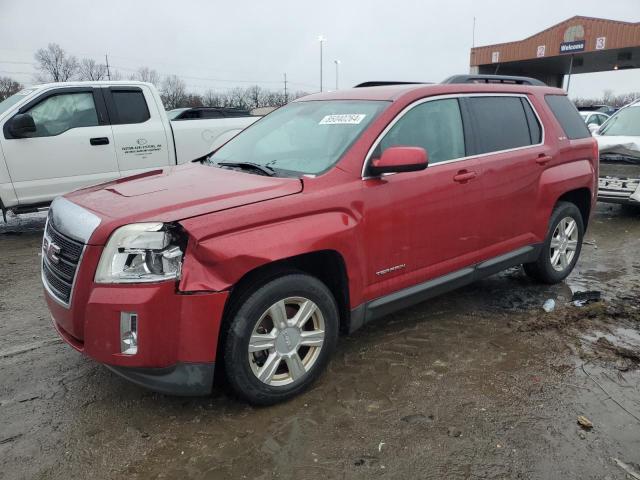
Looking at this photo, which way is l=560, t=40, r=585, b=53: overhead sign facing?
toward the camera

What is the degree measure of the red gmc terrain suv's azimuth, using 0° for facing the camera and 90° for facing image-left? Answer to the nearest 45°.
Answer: approximately 45°

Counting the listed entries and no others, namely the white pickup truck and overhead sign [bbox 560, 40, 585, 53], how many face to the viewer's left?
1

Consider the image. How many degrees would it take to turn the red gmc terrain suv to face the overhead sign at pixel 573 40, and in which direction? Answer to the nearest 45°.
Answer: approximately 180°

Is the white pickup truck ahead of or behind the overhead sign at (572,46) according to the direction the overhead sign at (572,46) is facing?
ahead

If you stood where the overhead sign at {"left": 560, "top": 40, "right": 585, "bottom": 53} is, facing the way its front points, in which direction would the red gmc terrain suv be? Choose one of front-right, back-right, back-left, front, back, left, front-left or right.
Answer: front

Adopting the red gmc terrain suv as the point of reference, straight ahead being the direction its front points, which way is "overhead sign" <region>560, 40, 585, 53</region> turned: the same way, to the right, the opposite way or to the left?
the same way

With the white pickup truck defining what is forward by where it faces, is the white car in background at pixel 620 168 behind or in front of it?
behind

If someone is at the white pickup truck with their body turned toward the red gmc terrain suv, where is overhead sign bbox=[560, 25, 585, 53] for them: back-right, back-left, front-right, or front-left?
back-left

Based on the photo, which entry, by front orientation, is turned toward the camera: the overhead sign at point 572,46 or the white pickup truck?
the overhead sign

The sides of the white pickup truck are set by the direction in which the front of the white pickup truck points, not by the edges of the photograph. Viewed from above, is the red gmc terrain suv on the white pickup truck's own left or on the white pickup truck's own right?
on the white pickup truck's own left

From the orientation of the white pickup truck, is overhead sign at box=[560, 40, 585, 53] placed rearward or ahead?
rearward

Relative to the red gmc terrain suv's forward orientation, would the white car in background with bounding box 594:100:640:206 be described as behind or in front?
behind

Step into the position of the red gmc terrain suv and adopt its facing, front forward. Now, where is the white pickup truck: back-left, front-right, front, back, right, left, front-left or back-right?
right

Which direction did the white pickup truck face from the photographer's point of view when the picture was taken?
facing to the left of the viewer
